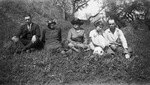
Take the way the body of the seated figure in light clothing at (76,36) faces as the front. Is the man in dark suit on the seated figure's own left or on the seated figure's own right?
on the seated figure's own right

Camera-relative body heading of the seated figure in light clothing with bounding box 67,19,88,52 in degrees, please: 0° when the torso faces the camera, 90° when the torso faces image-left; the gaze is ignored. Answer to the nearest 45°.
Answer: approximately 0°

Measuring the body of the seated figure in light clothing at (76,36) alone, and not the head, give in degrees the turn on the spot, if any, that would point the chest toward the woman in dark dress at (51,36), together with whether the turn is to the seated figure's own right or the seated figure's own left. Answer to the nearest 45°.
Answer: approximately 90° to the seated figure's own right

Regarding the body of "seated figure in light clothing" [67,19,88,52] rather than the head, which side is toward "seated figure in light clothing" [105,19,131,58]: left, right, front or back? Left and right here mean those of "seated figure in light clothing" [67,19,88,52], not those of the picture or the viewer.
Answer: left

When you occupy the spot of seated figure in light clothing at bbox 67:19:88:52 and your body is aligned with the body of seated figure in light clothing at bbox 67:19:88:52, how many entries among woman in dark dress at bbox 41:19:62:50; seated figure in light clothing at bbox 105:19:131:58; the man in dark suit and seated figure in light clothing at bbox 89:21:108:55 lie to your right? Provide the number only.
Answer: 2

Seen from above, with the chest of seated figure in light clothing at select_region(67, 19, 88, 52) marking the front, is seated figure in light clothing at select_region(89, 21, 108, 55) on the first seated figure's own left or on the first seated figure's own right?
on the first seated figure's own left

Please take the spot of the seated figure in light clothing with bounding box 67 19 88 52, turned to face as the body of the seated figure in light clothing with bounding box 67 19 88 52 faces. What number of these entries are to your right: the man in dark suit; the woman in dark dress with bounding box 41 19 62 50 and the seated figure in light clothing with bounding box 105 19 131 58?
2

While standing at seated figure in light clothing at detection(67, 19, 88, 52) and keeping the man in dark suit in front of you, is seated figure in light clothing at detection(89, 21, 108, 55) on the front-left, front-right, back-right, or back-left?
back-left
